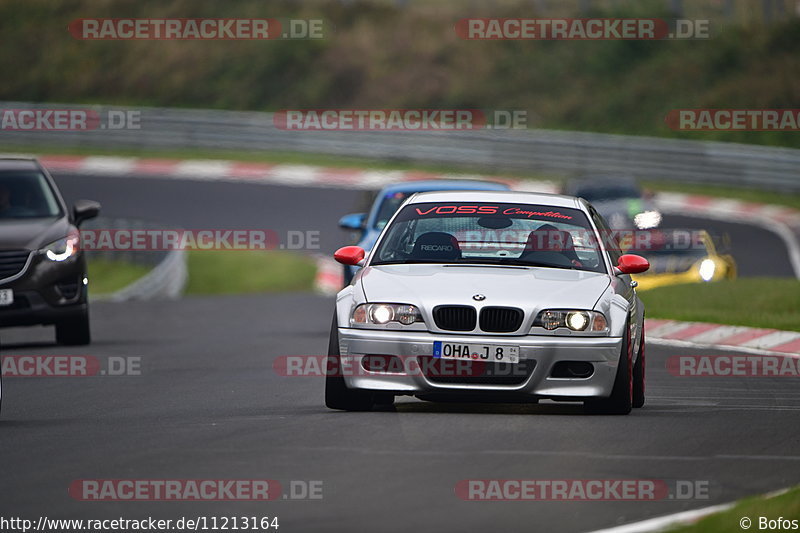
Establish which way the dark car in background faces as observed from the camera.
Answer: facing the viewer and to the right of the viewer

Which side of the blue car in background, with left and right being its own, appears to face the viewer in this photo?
front

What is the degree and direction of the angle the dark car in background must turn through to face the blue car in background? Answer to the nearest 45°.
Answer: approximately 45° to its right

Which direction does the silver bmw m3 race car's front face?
toward the camera

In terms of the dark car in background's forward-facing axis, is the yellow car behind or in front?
in front

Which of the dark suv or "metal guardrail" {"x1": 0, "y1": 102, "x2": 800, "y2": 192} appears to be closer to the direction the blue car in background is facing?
the dark suv

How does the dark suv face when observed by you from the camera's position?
facing the viewer

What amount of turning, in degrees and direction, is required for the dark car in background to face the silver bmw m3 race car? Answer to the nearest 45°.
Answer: approximately 45° to its right

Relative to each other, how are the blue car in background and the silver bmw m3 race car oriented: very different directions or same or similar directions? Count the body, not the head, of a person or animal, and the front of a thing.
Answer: same or similar directions

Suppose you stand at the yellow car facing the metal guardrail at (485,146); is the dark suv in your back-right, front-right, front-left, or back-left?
back-left

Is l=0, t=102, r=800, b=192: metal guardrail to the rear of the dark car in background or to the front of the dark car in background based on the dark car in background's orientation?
to the rear

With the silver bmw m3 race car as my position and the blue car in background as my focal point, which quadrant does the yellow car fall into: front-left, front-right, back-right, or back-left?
front-right

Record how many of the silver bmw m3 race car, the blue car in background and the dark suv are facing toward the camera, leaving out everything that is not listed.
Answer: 3

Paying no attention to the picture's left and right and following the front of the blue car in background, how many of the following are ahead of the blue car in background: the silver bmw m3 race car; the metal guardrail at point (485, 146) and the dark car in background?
1
